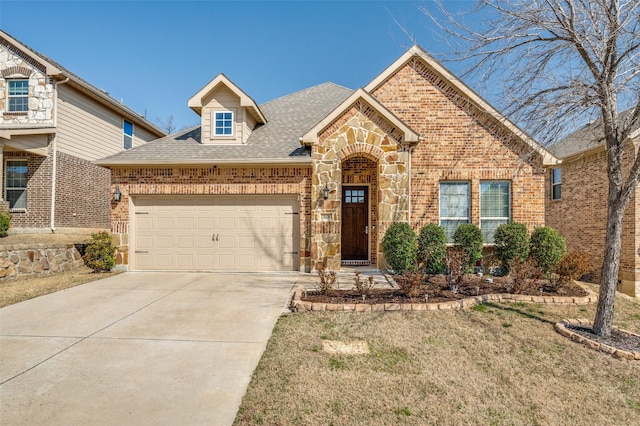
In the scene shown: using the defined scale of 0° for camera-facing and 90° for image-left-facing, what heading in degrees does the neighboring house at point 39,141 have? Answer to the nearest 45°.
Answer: approximately 0°

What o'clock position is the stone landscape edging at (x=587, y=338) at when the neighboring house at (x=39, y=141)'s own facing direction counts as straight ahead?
The stone landscape edging is roughly at 11 o'clock from the neighboring house.

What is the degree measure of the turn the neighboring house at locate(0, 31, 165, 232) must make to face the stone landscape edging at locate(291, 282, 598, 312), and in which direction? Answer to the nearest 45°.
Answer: approximately 45° to its left

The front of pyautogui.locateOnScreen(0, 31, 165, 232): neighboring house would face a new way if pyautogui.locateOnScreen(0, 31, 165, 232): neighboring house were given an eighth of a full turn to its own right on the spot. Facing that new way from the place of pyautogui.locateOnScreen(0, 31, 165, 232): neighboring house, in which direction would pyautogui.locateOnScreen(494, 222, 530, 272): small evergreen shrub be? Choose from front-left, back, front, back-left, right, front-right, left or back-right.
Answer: left

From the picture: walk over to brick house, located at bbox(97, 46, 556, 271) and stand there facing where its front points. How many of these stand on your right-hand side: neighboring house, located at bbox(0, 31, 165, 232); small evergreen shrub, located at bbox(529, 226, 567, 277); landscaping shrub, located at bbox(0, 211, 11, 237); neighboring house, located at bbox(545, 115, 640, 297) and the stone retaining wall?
3

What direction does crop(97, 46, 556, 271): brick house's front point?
toward the camera

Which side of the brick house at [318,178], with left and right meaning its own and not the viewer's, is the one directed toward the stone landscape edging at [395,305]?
front

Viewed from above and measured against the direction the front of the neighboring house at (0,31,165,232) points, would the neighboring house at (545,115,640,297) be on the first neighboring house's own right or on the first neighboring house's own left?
on the first neighboring house's own left

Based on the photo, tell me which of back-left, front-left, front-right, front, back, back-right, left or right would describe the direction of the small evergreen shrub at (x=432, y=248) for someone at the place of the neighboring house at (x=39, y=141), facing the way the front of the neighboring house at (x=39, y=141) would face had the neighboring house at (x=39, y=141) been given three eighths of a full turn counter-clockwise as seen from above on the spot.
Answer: right

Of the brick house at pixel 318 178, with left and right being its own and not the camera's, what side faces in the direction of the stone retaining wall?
right

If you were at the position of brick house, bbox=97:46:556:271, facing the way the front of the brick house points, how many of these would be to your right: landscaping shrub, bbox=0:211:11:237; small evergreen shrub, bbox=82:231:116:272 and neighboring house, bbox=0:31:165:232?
3

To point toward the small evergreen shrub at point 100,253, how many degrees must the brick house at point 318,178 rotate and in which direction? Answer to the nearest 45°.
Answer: approximately 90° to its right

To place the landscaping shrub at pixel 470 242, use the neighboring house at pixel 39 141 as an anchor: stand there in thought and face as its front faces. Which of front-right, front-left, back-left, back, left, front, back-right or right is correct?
front-left

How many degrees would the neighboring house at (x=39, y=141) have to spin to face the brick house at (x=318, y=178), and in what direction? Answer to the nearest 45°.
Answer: approximately 45° to its left

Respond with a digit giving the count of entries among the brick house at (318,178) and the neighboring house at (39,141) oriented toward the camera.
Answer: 2
